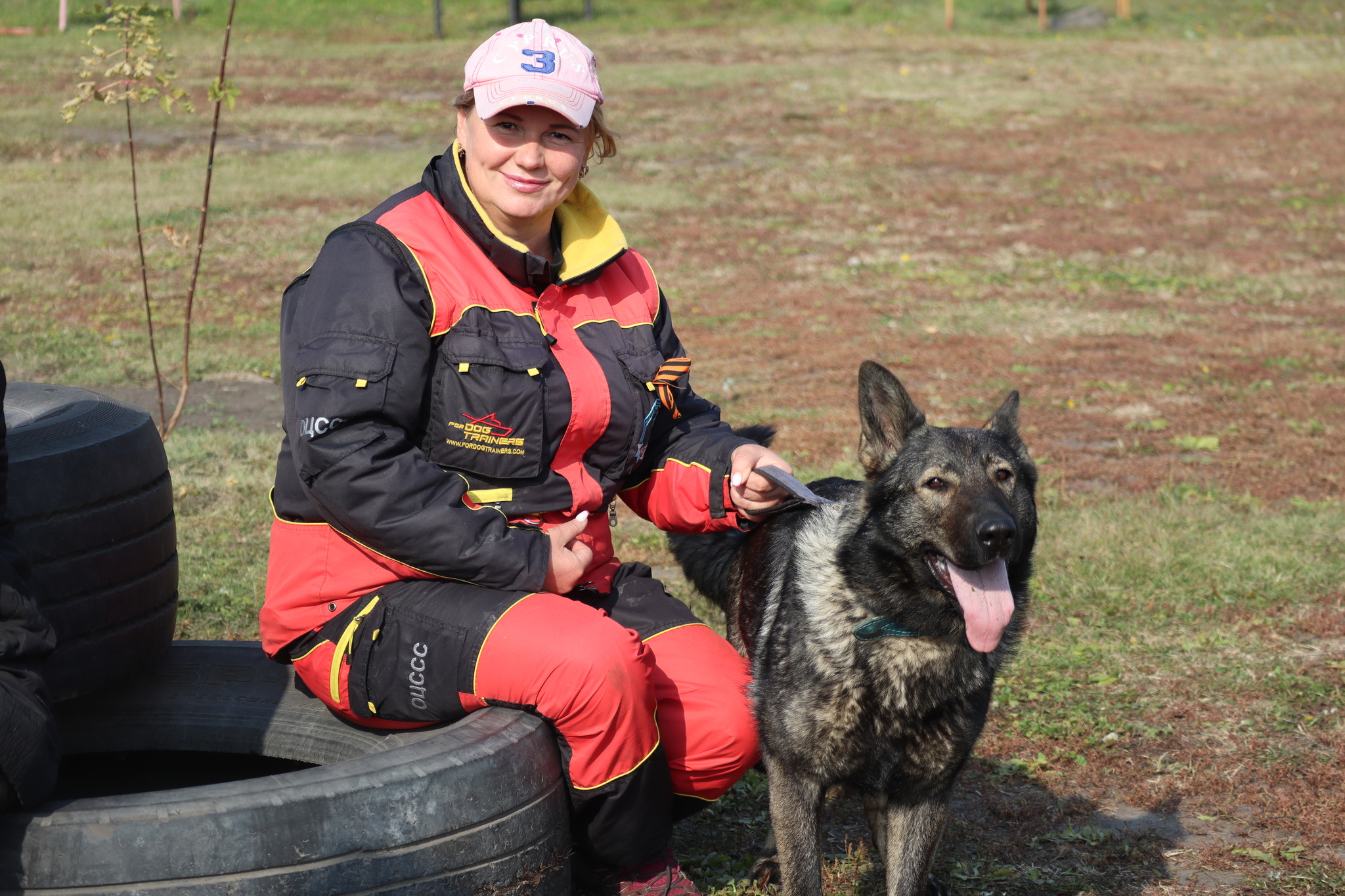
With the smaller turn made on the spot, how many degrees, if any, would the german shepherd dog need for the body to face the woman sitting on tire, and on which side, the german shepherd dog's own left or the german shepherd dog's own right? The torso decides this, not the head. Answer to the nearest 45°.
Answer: approximately 135° to the german shepherd dog's own right

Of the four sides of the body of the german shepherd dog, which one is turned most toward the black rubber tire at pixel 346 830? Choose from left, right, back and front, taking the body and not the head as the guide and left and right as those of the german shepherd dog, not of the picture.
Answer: right

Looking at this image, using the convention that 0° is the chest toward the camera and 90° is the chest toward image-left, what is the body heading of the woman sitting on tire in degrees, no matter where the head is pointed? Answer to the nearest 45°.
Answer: approximately 315°

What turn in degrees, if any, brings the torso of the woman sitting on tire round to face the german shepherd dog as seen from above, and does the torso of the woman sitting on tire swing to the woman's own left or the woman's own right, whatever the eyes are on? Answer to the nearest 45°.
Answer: approximately 45° to the woman's own left

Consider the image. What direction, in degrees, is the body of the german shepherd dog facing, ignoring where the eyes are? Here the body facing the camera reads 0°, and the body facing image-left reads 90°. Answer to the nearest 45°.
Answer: approximately 315°

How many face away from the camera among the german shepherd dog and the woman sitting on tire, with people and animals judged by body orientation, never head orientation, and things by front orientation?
0
